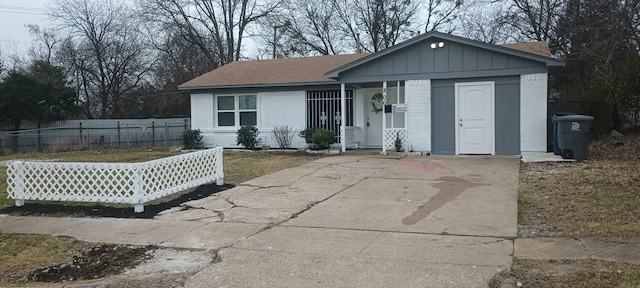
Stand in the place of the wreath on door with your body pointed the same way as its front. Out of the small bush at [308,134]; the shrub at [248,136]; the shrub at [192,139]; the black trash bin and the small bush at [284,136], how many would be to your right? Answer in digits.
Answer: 4

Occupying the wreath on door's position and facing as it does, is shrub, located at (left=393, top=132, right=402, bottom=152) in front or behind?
in front

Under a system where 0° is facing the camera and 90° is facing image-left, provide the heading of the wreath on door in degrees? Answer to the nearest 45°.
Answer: approximately 0°

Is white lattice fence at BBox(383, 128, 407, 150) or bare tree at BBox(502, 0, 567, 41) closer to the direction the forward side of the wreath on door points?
the white lattice fence

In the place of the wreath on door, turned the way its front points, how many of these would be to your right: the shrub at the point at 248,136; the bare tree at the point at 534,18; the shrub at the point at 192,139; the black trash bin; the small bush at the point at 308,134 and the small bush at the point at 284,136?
4

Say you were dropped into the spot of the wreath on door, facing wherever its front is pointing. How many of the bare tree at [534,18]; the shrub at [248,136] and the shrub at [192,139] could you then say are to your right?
2

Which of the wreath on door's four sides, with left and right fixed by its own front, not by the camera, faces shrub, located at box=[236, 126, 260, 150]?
right

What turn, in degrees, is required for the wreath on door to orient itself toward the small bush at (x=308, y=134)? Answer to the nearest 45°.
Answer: approximately 90° to its right

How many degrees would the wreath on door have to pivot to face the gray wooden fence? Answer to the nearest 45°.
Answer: approximately 90° to its right

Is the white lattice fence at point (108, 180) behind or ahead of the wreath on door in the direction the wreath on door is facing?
ahead

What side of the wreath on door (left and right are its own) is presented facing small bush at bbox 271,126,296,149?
right

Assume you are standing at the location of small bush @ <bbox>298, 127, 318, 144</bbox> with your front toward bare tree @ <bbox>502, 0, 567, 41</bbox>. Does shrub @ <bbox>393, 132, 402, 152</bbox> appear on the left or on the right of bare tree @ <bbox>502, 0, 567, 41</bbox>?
right

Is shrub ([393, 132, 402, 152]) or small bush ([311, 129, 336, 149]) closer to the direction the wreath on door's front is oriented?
the shrub

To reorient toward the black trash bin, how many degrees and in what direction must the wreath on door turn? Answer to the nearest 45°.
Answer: approximately 45° to its left
